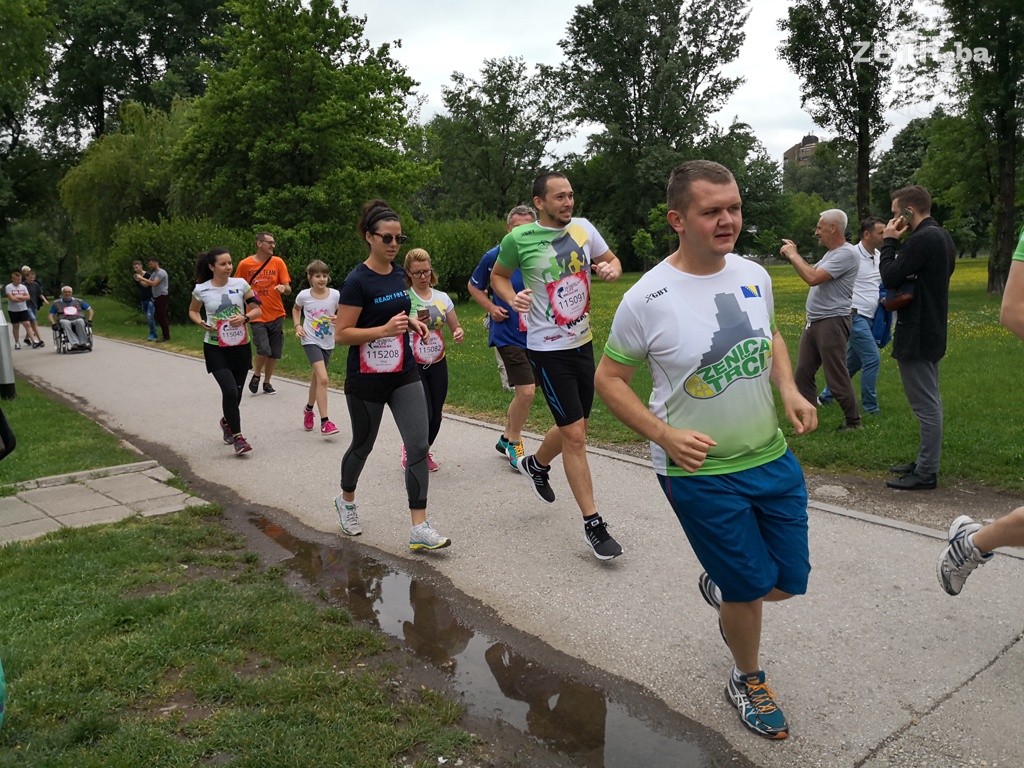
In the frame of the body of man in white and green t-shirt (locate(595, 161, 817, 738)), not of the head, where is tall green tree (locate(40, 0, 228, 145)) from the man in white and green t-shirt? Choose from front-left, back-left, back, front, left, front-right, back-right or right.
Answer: back

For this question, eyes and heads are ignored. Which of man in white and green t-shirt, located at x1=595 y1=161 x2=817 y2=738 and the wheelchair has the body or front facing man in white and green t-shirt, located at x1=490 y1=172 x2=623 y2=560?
the wheelchair

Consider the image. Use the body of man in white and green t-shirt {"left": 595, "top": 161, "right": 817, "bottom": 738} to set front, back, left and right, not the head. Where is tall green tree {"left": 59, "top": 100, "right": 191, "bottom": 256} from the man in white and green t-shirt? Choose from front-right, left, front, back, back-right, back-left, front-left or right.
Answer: back

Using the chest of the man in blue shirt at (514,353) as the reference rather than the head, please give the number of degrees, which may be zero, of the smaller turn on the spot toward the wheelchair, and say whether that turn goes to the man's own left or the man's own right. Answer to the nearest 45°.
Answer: approximately 180°

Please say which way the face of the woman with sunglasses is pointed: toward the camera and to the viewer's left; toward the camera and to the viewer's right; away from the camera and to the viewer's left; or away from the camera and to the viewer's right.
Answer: toward the camera and to the viewer's right

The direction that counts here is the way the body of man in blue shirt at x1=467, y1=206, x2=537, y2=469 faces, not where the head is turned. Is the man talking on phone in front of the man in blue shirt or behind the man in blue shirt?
in front

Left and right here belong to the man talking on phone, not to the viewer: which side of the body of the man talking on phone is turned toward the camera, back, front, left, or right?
left

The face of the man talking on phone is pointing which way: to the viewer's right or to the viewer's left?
to the viewer's left

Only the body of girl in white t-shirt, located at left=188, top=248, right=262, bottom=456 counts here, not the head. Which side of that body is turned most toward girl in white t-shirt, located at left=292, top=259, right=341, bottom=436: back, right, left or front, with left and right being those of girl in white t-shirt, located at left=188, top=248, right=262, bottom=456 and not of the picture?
left

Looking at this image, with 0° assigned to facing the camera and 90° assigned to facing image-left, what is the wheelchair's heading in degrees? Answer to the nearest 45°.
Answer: approximately 0°
